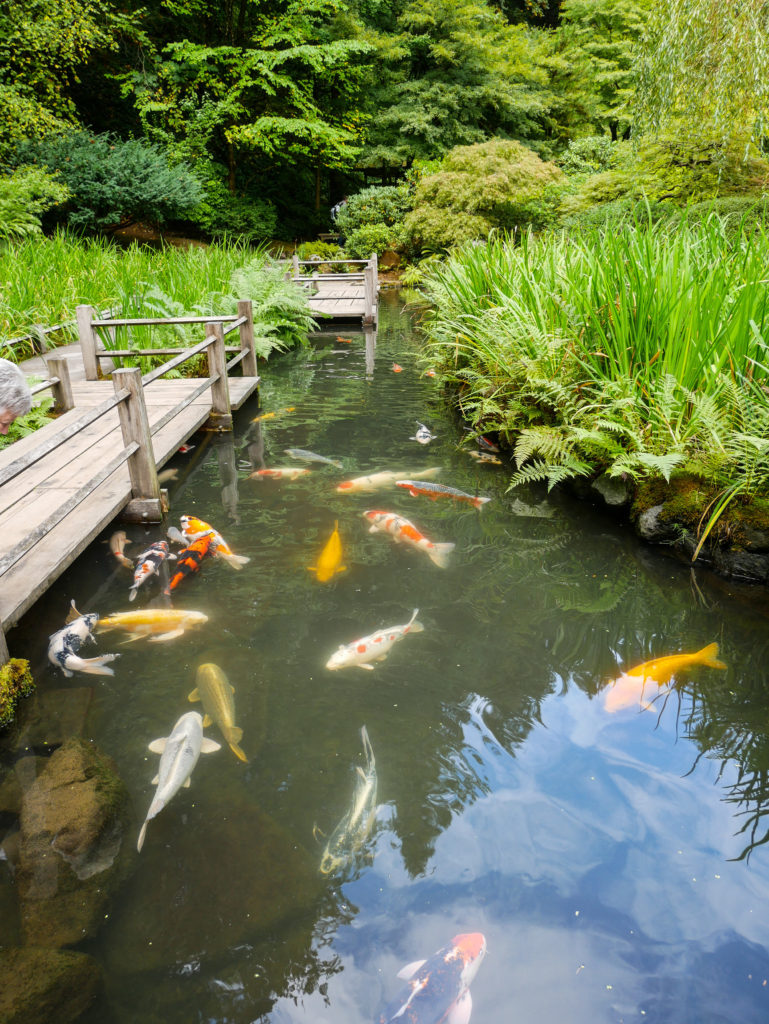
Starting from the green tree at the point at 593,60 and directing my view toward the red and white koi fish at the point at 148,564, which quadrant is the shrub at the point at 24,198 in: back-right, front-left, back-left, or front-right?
front-right

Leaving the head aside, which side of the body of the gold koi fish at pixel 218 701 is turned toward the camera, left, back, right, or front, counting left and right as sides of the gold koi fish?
back

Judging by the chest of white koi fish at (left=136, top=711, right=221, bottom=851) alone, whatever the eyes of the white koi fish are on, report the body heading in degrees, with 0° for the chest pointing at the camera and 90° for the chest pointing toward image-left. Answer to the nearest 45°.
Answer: approximately 180°

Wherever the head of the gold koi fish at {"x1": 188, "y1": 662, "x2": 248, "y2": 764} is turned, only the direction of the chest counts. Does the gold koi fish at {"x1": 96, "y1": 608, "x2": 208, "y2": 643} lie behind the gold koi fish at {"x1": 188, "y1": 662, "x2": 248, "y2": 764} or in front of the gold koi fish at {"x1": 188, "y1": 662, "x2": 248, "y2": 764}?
in front

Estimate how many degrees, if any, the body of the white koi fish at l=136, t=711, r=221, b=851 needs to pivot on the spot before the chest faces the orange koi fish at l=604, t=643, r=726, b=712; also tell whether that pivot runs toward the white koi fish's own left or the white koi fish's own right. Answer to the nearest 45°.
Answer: approximately 90° to the white koi fish's own right

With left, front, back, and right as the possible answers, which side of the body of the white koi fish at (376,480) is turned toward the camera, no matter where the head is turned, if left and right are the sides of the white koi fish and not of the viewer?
left

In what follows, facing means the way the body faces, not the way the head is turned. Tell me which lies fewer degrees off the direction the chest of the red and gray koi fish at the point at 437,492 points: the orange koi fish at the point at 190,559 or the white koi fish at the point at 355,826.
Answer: the orange koi fish

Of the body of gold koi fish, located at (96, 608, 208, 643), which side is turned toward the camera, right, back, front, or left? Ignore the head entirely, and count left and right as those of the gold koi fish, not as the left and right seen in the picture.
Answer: right

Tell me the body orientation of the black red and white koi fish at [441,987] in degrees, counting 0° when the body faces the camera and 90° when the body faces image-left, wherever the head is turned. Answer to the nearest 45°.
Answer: approximately 225°

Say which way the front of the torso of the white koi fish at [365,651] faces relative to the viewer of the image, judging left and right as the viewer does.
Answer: facing the viewer and to the left of the viewer
